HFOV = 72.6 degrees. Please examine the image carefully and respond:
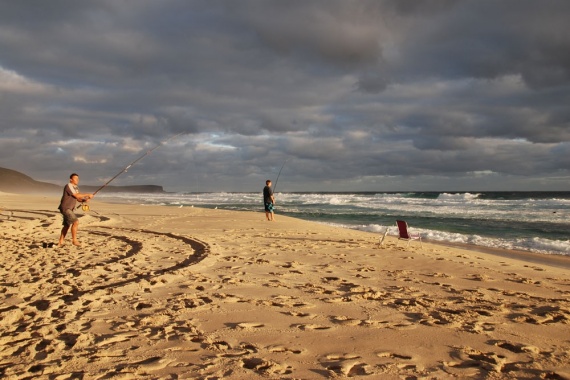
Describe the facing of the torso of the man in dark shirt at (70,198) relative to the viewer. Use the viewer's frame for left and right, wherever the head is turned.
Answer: facing to the right of the viewer

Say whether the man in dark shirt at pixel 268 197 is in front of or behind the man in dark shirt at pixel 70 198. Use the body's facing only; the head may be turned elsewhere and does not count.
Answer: in front
